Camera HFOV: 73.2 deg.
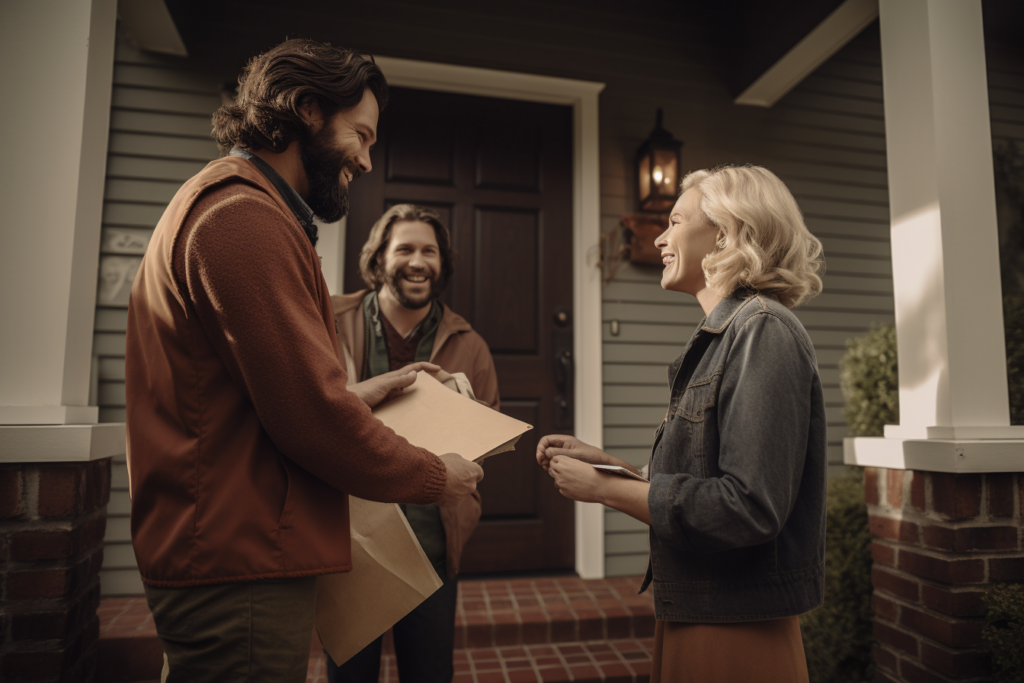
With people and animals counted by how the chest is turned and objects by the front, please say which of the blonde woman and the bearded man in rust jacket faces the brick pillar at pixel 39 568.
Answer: the blonde woman

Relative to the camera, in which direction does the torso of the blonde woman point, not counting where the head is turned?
to the viewer's left

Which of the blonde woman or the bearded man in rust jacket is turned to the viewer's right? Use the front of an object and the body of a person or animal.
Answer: the bearded man in rust jacket

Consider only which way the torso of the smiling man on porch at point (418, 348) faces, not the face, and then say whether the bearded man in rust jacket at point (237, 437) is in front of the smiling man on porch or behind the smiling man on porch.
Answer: in front

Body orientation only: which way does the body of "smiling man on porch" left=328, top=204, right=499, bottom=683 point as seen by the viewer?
toward the camera

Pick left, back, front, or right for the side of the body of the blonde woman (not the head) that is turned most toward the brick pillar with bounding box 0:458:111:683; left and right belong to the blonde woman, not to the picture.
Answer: front

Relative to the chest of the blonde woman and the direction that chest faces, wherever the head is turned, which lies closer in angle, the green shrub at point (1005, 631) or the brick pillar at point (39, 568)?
the brick pillar

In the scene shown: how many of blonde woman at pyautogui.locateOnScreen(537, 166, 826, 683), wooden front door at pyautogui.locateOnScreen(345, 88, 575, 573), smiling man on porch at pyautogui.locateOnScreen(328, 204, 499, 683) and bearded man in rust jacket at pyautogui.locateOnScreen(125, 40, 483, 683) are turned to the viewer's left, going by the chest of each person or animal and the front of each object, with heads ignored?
1

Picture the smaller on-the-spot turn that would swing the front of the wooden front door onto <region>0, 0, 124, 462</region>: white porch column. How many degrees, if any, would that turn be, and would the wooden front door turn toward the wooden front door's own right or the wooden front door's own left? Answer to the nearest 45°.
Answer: approximately 45° to the wooden front door's own right

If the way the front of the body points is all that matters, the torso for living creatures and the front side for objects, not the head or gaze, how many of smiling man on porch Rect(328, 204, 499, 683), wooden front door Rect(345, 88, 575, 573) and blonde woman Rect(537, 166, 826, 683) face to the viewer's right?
0

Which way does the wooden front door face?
toward the camera

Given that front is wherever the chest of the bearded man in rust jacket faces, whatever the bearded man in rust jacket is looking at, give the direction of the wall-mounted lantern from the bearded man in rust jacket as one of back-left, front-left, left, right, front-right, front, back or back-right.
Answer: front-left

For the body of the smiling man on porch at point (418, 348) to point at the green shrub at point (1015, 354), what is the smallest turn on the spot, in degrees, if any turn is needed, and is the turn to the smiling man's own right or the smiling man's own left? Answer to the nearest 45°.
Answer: approximately 90° to the smiling man's own left

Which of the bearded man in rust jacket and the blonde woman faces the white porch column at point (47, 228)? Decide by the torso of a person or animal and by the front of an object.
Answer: the blonde woman

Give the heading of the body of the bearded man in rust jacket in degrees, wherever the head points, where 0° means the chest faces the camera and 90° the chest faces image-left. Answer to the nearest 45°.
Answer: approximately 270°

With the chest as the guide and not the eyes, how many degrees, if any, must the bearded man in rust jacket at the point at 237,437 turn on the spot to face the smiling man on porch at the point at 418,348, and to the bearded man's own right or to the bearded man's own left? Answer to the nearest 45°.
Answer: approximately 45° to the bearded man's own left
